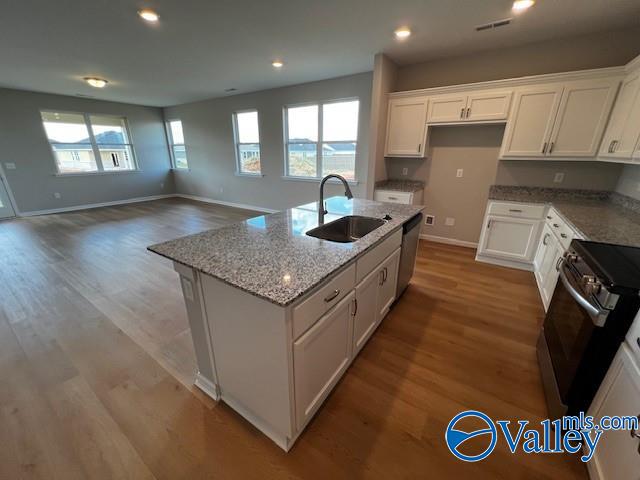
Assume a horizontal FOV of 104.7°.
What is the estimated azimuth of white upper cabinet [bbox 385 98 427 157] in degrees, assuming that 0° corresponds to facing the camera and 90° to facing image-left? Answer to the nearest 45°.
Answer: approximately 0°

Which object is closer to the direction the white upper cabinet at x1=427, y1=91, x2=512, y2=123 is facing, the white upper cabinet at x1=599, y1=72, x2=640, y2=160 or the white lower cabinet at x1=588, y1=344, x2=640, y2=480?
the white lower cabinet

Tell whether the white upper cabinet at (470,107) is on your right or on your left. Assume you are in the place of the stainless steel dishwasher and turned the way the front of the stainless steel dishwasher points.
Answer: on your left

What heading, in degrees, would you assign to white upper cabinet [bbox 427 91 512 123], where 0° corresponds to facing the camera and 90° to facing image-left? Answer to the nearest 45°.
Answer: approximately 0°

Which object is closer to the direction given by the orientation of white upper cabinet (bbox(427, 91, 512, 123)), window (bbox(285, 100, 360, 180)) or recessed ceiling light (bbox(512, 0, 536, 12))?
the recessed ceiling light

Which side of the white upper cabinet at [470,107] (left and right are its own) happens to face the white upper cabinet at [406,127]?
right

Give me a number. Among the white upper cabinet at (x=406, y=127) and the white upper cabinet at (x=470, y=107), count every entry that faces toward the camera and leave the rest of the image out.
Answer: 2

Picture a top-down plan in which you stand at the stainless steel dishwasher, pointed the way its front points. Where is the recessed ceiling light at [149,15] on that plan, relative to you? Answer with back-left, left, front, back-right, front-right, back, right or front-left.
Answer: back

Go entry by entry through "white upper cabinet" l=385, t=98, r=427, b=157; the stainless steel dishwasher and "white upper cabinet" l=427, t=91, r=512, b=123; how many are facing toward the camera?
2

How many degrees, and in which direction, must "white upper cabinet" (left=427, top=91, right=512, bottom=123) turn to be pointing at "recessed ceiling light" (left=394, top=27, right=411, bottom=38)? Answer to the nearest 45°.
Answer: approximately 45° to its right

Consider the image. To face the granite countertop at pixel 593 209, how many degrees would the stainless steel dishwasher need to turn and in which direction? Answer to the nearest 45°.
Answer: approximately 45° to its left

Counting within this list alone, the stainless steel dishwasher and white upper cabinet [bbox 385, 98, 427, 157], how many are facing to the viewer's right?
1

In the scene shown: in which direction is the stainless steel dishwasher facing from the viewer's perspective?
to the viewer's right
